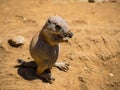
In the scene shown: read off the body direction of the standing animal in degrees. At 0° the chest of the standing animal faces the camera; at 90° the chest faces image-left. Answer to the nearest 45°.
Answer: approximately 315°

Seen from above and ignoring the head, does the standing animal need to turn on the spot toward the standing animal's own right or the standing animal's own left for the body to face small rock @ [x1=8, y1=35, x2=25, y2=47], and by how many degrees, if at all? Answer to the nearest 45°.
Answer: approximately 180°
